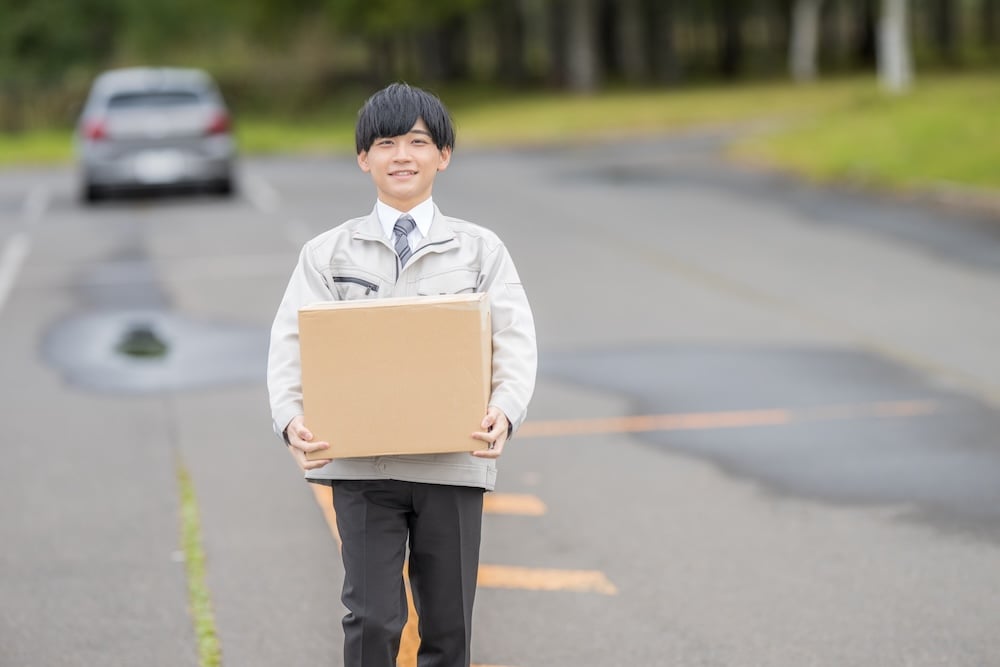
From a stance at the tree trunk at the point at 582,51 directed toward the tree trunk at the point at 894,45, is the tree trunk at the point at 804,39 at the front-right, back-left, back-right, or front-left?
front-left

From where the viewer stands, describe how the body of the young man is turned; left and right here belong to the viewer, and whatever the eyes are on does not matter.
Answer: facing the viewer

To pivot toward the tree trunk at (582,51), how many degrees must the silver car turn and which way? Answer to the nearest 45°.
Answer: approximately 45° to its right

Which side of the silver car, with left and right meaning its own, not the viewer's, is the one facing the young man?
back

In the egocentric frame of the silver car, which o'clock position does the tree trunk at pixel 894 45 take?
The tree trunk is roughly at 2 o'clock from the silver car.

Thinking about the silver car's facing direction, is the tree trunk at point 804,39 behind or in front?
in front

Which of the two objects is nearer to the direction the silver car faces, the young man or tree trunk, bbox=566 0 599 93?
the tree trunk

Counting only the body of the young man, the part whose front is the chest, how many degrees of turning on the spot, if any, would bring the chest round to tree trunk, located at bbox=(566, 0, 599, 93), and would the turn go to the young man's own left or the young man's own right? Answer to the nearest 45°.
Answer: approximately 180°

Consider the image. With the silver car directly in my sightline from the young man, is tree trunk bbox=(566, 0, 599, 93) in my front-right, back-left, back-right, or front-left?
front-right

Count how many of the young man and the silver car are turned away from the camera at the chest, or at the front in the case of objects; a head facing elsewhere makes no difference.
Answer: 1

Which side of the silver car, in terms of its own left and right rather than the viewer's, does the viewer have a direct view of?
back

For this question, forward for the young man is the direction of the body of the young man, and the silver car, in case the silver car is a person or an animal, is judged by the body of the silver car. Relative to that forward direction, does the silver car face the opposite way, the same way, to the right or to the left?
the opposite way

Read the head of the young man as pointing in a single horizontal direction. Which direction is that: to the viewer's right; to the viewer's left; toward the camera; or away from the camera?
toward the camera

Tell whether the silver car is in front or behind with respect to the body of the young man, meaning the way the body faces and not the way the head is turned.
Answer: behind

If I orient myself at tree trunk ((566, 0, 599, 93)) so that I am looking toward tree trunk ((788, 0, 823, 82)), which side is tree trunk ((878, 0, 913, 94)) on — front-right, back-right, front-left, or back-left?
front-right
